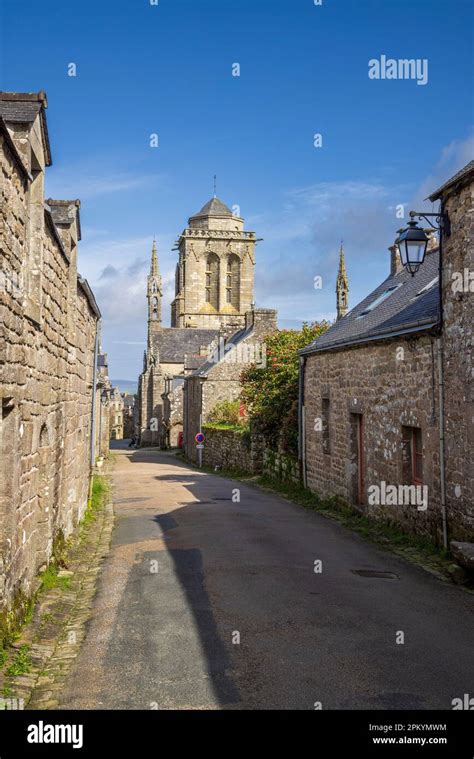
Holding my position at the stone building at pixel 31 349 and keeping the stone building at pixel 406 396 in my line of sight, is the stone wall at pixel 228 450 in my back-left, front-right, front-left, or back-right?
front-left

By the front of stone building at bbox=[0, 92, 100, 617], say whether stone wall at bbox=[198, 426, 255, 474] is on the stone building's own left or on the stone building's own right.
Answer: on the stone building's own left

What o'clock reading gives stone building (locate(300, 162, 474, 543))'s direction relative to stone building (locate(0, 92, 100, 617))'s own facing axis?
stone building (locate(300, 162, 474, 543)) is roughly at 11 o'clock from stone building (locate(0, 92, 100, 617)).

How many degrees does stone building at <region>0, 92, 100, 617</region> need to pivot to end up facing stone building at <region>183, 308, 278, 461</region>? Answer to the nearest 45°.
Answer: approximately 90° to its left

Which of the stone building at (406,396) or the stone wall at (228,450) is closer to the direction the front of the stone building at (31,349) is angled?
the stone building

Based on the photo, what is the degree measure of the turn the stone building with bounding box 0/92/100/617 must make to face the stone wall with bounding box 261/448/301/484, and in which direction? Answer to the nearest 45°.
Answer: approximately 45° to its left

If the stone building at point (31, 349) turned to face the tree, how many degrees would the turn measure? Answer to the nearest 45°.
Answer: approximately 45° to its left

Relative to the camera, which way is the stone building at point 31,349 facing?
to the viewer's right

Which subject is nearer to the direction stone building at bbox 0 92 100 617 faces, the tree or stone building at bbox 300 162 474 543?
the stone building

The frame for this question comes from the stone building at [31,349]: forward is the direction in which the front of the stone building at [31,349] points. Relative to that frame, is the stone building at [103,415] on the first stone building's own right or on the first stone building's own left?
on the first stone building's own left
